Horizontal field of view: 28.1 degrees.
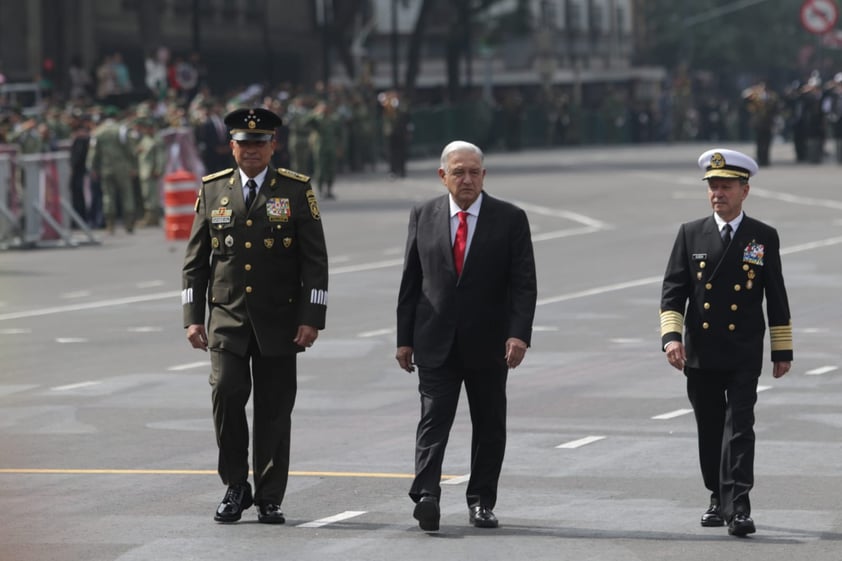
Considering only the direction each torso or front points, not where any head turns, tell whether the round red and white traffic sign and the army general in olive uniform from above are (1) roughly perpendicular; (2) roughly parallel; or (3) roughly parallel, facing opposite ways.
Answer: roughly parallel

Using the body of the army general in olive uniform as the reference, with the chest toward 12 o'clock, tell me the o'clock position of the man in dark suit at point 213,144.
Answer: The man in dark suit is roughly at 6 o'clock from the army general in olive uniform.

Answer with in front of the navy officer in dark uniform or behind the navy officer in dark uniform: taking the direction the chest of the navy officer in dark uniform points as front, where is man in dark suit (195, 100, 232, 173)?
behind

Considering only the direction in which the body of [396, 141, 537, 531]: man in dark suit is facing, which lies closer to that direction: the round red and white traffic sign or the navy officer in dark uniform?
the navy officer in dark uniform

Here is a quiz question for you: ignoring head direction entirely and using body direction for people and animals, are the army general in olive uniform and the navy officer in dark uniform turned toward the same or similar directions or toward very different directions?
same or similar directions

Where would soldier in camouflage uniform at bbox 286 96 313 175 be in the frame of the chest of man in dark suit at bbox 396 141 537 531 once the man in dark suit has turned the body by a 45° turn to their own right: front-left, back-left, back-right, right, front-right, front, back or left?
back-right

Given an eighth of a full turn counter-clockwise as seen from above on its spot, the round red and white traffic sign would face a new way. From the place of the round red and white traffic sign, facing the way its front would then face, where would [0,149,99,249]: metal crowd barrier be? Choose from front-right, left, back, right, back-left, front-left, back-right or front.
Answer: right

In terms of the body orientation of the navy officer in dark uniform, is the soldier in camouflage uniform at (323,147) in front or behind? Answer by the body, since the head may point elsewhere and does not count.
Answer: behind

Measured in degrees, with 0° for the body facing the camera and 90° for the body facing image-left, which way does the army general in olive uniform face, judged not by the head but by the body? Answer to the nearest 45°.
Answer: approximately 0°

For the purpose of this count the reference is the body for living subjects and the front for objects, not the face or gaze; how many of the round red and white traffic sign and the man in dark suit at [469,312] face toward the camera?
2

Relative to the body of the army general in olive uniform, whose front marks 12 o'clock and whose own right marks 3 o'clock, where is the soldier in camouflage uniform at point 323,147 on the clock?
The soldier in camouflage uniform is roughly at 6 o'clock from the army general in olive uniform.

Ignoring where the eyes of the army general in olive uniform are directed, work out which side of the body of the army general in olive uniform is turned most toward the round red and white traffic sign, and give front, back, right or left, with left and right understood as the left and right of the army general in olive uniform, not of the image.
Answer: back

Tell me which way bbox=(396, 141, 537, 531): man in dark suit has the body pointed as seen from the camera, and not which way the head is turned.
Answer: toward the camera

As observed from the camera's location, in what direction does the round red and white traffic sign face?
facing the viewer

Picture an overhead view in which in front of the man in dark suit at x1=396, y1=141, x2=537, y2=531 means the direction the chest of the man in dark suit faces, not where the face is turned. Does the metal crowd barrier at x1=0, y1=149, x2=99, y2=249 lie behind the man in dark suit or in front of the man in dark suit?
behind

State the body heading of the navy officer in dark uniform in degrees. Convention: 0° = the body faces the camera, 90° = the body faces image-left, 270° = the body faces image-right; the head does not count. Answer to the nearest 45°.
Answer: approximately 0°
